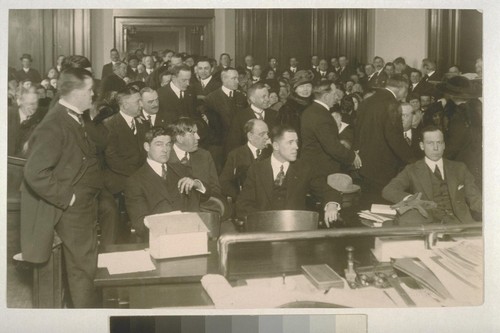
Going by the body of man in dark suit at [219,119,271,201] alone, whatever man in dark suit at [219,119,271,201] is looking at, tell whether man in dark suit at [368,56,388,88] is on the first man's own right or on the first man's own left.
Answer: on the first man's own left

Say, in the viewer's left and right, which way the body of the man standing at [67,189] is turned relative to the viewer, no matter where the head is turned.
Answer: facing to the right of the viewer

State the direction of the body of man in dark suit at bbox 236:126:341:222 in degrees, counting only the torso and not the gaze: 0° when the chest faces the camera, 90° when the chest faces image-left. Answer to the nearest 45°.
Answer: approximately 0°

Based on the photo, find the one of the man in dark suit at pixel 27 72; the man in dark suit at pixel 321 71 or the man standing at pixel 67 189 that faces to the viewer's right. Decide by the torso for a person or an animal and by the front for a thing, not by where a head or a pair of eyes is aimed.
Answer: the man standing

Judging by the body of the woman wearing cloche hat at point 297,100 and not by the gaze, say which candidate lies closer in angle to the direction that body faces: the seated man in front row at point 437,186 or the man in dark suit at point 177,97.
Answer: the seated man in front row
